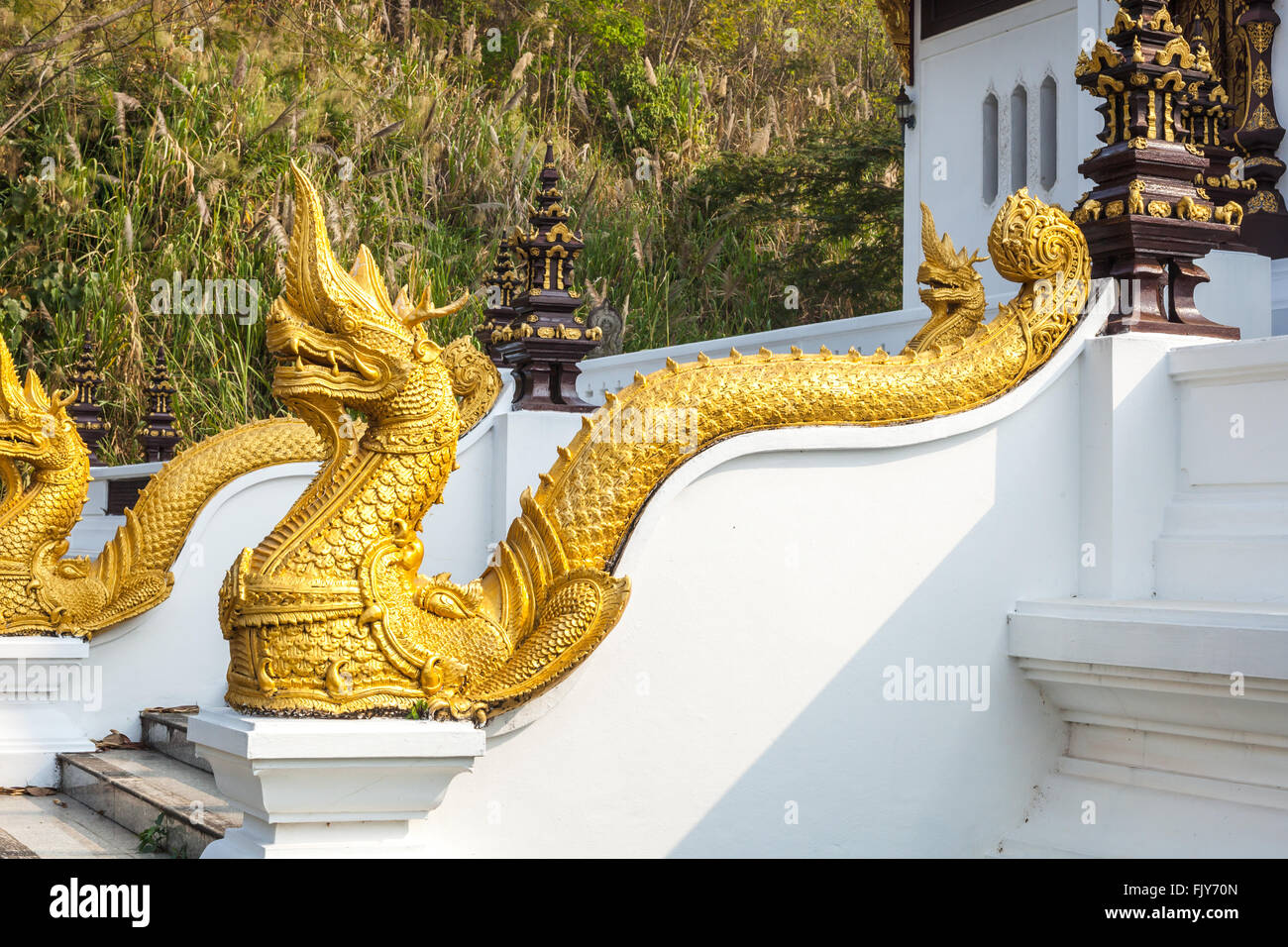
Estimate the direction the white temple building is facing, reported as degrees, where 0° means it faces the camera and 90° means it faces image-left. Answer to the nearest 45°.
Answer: approximately 45°
